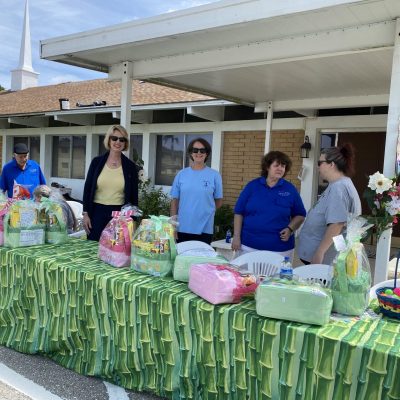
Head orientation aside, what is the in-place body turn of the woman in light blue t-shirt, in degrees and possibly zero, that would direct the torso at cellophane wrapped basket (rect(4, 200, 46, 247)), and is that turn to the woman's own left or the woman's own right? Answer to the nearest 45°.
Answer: approximately 45° to the woman's own right

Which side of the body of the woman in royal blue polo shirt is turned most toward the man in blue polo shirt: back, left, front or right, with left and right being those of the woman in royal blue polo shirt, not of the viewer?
right

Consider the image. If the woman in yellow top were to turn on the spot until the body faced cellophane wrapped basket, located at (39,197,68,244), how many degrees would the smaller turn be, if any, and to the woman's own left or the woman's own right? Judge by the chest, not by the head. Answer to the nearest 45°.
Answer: approximately 45° to the woman's own right

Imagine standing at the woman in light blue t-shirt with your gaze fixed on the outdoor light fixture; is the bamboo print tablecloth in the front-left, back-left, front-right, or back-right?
back-right

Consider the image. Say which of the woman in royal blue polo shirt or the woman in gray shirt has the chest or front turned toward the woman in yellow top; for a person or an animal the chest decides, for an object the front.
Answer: the woman in gray shirt

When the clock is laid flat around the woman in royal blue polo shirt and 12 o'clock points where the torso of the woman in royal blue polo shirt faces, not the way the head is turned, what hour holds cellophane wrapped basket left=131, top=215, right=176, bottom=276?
The cellophane wrapped basket is roughly at 1 o'clock from the woman in royal blue polo shirt.

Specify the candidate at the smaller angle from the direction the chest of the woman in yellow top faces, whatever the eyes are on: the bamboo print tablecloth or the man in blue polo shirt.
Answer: the bamboo print tablecloth

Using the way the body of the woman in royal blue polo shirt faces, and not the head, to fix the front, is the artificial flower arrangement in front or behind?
in front
